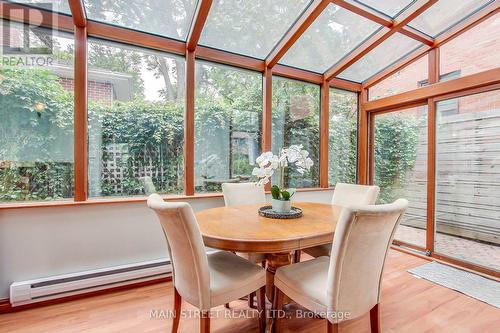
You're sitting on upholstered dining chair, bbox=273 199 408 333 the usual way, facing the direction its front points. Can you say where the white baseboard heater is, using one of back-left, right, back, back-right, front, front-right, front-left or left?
front-left

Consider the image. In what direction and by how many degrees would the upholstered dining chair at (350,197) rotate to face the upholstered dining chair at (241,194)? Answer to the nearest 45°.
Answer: approximately 45° to its right

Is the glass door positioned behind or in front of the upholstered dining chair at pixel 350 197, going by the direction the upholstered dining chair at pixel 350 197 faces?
behind

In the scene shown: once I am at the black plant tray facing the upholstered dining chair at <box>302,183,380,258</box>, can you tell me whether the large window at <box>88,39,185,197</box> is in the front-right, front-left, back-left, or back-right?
back-left

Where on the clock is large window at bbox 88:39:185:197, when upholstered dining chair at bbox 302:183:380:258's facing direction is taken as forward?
The large window is roughly at 1 o'clock from the upholstered dining chair.

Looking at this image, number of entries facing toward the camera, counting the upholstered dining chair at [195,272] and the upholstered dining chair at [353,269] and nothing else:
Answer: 0

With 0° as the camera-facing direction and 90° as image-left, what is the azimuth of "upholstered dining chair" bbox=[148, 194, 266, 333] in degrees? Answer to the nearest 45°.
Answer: approximately 225°

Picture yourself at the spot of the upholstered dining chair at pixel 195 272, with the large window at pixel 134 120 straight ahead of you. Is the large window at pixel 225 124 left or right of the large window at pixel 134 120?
right

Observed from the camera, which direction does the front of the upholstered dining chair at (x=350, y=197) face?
facing the viewer and to the left of the viewer

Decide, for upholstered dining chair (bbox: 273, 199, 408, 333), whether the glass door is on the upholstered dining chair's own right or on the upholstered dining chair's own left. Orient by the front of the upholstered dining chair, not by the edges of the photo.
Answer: on the upholstered dining chair's own right

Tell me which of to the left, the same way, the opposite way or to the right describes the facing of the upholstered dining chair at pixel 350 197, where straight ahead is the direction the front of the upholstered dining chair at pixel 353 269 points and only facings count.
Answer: to the left

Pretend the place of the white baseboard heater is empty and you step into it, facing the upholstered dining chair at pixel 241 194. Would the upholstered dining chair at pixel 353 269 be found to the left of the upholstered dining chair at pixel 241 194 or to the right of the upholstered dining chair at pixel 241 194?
right

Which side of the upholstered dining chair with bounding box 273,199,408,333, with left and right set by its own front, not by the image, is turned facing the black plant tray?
front

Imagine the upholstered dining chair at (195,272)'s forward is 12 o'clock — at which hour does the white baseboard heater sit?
The white baseboard heater is roughly at 9 o'clock from the upholstered dining chair.

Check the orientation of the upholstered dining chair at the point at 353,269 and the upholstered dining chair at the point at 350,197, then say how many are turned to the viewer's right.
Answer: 0

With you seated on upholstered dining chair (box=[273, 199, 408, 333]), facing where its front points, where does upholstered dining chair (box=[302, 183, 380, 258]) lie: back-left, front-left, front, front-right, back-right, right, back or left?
front-right

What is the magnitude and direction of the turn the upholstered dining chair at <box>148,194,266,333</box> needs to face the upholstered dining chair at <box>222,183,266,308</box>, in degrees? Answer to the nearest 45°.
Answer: approximately 45° to its left

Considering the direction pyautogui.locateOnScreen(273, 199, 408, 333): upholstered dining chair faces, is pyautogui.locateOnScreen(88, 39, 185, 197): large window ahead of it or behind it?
ahead

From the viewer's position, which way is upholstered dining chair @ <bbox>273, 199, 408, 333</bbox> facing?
facing away from the viewer and to the left of the viewer

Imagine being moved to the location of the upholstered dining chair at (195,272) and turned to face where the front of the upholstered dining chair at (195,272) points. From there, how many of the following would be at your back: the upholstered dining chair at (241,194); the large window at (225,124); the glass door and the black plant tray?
0

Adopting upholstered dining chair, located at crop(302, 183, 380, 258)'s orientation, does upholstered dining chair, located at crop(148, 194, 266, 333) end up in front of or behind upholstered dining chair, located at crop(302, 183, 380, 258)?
in front
